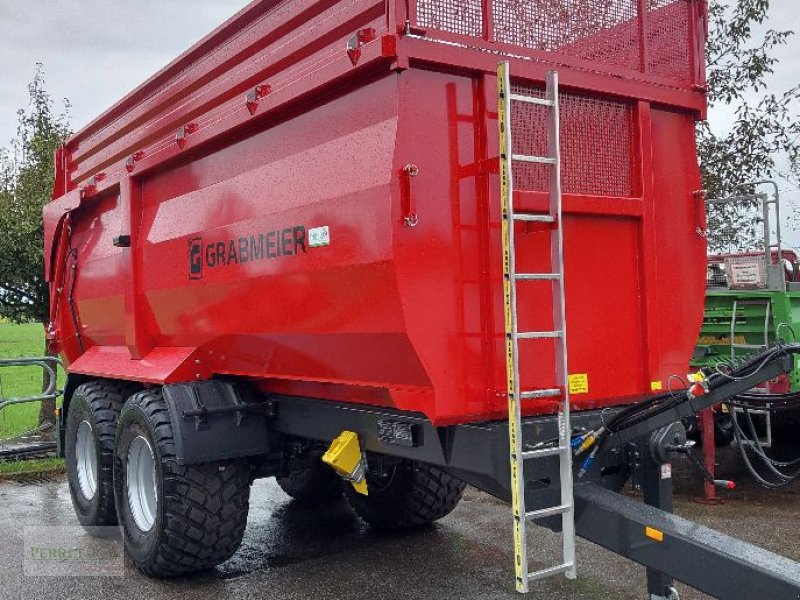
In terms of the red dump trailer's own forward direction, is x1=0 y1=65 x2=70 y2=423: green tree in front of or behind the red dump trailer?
behind

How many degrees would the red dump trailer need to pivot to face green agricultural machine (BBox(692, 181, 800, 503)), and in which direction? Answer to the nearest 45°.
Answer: approximately 90° to its left

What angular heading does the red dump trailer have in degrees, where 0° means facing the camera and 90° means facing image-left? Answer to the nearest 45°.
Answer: approximately 315°

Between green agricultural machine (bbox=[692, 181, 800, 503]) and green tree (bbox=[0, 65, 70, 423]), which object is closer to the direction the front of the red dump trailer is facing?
the green agricultural machine
